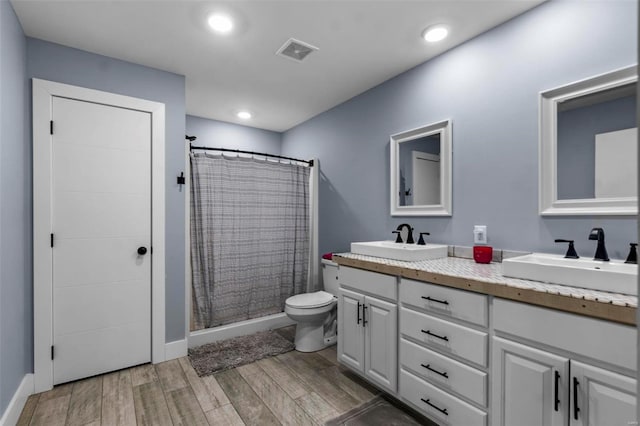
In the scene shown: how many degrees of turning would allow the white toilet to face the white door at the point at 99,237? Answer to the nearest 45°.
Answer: approximately 45° to its right

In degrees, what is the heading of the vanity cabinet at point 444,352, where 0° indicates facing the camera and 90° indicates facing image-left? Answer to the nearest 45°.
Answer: approximately 45°

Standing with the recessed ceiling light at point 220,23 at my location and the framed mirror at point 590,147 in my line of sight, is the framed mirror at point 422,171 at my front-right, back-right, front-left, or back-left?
front-left

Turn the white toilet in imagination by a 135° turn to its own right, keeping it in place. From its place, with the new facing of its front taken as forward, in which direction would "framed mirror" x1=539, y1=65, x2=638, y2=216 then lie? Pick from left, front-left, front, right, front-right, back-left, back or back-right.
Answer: back-right

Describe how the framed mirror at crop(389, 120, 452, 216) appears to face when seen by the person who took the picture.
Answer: facing the viewer and to the left of the viewer

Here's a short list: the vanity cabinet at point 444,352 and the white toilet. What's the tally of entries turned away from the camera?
0

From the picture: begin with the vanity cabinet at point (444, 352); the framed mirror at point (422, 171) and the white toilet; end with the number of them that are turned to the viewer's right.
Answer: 0

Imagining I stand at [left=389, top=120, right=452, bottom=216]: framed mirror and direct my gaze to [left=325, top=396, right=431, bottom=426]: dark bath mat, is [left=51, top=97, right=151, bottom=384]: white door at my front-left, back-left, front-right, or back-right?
front-right

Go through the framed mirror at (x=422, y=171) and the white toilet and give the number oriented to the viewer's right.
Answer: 0

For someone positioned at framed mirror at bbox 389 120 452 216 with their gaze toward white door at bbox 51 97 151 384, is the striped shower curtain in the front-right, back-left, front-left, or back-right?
front-right
